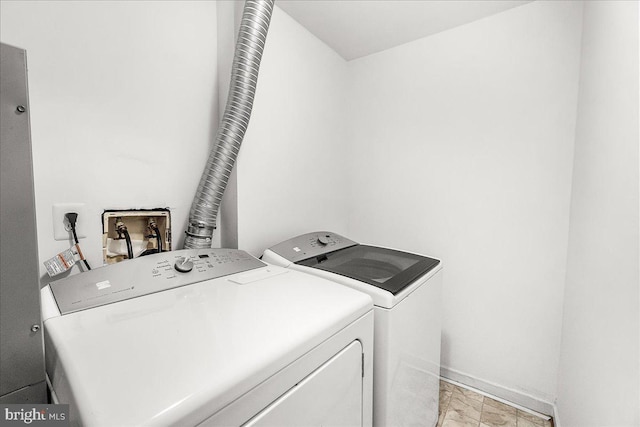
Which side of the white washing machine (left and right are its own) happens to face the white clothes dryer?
right

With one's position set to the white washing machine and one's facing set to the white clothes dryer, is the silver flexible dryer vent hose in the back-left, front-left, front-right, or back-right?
front-right

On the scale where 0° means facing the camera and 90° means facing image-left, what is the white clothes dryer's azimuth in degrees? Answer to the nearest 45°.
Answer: approximately 315°

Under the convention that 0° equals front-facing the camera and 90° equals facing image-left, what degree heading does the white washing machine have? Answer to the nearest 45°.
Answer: approximately 315°

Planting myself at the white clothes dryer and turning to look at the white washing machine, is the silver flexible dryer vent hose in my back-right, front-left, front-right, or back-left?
front-left

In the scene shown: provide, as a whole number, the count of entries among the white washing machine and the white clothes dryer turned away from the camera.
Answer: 0
